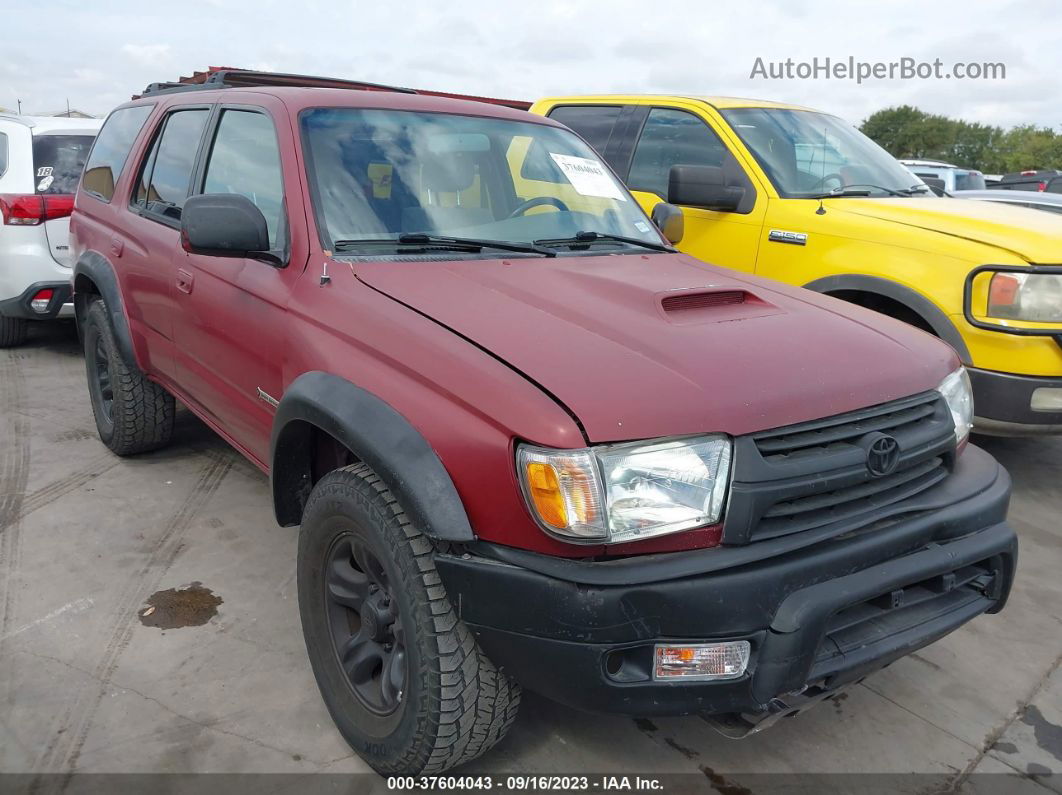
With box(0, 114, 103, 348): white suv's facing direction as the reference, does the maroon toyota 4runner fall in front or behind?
behind

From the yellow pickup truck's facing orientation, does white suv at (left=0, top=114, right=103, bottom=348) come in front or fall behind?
behind

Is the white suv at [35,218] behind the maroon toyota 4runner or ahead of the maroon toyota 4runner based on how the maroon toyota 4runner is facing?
behind

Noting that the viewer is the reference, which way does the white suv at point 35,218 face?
facing away from the viewer and to the left of the viewer

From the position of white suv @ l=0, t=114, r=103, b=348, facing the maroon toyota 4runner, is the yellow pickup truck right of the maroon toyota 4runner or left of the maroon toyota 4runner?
left

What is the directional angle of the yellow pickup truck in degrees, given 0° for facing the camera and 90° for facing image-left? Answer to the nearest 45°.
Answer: approximately 315°

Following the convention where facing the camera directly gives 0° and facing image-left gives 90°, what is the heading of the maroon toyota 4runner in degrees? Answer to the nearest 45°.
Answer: approximately 315°

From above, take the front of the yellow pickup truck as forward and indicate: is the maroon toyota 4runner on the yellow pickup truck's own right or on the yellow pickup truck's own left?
on the yellow pickup truck's own right

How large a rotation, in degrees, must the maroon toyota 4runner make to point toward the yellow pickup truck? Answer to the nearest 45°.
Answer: approximately 90° to its left
